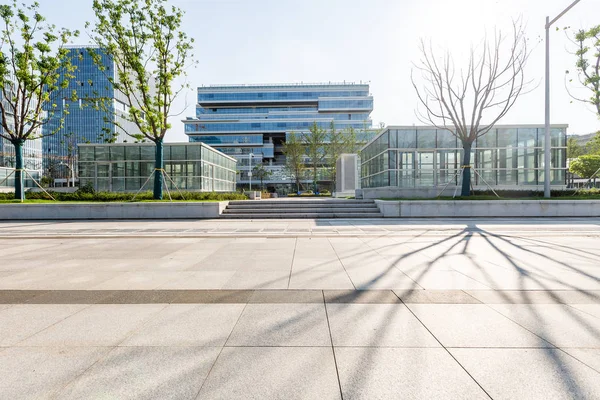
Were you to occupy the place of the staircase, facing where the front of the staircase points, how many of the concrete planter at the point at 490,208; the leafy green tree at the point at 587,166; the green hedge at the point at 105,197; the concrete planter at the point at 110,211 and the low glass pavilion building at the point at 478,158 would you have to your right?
2

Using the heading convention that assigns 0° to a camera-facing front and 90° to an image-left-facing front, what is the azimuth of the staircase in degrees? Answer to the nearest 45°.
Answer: approximately 0°

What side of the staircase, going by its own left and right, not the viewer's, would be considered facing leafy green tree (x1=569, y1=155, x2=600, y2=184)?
left

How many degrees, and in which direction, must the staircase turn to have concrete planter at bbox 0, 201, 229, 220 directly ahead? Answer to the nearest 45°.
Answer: approximately 90° to its right

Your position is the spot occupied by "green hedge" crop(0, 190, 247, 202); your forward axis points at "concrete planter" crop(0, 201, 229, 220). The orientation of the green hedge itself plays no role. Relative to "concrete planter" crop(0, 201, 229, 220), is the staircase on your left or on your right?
left

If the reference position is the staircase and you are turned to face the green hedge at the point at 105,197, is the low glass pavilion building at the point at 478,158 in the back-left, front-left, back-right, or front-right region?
back-right

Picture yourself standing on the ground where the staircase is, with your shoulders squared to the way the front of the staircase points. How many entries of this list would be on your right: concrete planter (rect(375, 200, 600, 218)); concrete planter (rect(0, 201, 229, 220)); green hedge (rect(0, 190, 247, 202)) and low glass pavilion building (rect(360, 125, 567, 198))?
2

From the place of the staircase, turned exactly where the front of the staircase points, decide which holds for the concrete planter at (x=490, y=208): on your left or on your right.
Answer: on your left

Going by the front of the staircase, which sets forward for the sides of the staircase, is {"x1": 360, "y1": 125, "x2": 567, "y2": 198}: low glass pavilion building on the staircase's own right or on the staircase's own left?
on the staircase's own left

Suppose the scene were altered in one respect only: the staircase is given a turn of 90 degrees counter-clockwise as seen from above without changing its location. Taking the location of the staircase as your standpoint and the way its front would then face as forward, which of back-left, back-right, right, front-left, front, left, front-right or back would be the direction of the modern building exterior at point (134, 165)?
back-left
